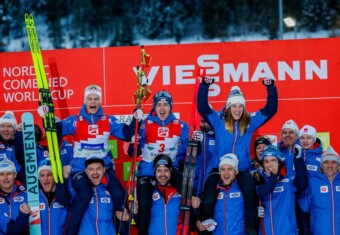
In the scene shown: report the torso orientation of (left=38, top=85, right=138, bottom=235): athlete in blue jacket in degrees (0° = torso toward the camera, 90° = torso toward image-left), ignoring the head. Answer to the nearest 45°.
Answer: approximately 0°

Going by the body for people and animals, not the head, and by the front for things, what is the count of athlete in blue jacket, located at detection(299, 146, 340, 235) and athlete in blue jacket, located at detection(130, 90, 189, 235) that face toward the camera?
2

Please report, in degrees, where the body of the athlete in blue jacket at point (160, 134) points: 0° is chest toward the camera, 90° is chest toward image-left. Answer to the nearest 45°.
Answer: approximately 0°

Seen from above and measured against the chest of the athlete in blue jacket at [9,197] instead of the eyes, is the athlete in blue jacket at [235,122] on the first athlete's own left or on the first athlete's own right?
on the first athlete's own left

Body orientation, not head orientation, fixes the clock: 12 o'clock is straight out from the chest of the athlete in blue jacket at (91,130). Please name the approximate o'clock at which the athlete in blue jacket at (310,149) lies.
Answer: the athlete in blue jacket at (310,149) is roughly at 9 o'clock from the athlete in blue jacket at (91,130).
